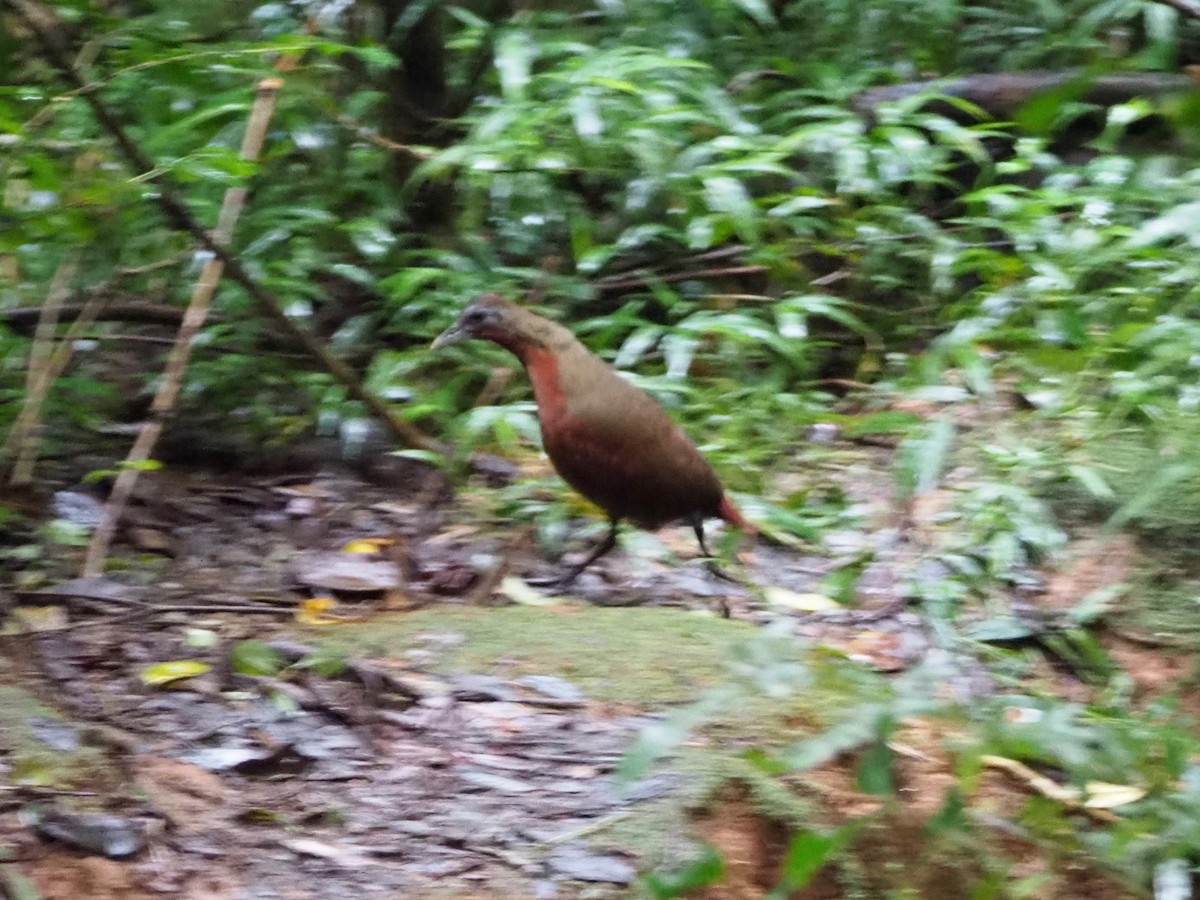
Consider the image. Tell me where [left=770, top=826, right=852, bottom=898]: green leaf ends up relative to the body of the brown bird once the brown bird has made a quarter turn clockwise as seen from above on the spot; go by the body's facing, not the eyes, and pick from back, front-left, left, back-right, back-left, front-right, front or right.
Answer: back

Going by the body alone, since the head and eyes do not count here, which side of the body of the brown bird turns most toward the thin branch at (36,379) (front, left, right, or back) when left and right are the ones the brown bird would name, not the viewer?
front

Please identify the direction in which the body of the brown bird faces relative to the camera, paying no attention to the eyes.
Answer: to the viewer's left

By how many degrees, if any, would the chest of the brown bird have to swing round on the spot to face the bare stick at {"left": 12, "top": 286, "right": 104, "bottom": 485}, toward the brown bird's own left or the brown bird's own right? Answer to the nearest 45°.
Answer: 0° — it already faces it

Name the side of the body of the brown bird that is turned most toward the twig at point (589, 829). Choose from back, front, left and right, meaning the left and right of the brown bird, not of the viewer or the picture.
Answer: left

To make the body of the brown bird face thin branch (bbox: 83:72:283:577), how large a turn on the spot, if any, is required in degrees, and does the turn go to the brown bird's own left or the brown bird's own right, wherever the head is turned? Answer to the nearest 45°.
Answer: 0° — it already faces it

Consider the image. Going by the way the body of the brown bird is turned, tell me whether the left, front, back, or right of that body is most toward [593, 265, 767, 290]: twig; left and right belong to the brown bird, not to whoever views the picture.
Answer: right
